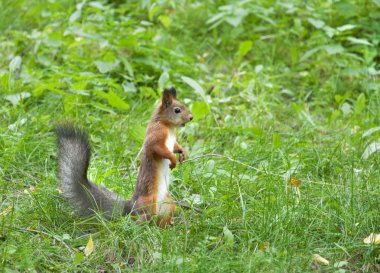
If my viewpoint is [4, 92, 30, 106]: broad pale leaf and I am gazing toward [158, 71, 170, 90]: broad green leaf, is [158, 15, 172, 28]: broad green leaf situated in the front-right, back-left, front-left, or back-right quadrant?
front-left

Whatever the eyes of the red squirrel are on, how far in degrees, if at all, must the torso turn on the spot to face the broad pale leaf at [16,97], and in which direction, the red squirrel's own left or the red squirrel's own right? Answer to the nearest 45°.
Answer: approximately 135° to the red squirrel's own left

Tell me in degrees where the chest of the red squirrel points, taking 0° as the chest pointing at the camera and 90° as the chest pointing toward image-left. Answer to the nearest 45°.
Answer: approximately 270°

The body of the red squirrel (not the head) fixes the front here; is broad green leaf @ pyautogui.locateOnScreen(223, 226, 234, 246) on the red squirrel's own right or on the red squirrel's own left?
on the red squirrel's own right

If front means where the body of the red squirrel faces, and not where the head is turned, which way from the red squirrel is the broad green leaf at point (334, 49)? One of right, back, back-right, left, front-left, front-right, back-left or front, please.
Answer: front-left

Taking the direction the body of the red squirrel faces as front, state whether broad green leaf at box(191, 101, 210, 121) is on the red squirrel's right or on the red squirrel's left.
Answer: on the red squirrel's left

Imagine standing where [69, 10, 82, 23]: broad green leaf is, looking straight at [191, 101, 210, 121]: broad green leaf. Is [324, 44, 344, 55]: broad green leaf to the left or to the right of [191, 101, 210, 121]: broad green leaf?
left

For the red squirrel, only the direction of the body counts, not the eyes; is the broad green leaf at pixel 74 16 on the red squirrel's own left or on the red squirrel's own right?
on the red squirrel's own left

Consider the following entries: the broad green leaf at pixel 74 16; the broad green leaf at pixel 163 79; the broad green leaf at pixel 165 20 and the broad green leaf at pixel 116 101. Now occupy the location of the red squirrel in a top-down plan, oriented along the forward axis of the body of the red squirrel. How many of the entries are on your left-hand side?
4

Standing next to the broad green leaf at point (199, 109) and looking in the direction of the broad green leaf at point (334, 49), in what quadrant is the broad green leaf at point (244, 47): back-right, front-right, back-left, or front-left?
front-left

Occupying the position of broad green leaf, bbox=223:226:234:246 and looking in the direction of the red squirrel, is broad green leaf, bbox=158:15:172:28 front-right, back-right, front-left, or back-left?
front-right

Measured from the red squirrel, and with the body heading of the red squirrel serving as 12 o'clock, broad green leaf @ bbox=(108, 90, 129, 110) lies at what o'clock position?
The broad green leaf is roughly at 9 o'clock from the red squirrel.

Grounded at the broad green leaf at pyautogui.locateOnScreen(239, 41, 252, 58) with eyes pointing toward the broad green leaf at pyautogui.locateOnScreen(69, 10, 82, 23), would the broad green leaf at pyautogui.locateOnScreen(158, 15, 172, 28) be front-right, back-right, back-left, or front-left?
front-right

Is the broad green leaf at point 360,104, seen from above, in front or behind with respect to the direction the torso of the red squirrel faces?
in front
